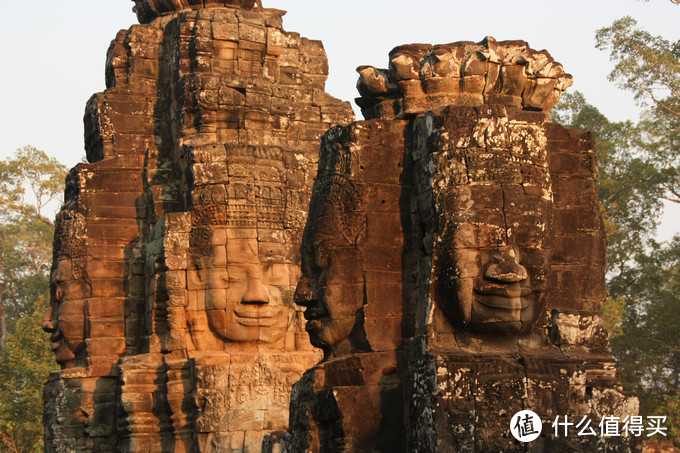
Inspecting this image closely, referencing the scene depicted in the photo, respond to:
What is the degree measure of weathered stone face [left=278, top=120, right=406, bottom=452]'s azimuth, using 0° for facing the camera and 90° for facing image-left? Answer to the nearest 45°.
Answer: approximately 90°

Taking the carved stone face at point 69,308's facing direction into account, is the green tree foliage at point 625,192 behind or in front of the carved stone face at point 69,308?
behind

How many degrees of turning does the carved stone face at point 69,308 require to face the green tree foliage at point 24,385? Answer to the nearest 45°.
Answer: approximately 90° to its right

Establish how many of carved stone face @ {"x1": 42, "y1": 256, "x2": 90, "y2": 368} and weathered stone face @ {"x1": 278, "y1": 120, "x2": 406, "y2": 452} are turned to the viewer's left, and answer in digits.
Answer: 2

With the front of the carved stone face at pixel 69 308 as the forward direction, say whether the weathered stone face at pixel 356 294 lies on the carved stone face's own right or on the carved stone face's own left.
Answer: on the carved stone face's own left

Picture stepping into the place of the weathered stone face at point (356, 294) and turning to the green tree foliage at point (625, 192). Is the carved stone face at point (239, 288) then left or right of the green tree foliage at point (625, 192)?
left

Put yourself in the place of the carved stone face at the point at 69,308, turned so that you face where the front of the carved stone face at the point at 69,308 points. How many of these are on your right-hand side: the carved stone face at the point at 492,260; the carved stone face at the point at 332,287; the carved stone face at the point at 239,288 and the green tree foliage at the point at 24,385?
1

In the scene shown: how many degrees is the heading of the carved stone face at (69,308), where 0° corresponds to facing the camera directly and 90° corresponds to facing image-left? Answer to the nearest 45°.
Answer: approximately 90°

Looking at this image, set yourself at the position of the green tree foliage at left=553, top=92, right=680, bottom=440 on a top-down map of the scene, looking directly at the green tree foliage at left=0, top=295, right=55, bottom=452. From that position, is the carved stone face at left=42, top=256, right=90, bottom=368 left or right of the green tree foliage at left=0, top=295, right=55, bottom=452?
left

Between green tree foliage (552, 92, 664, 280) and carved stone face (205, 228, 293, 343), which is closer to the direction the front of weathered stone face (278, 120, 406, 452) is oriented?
the carved stone face
